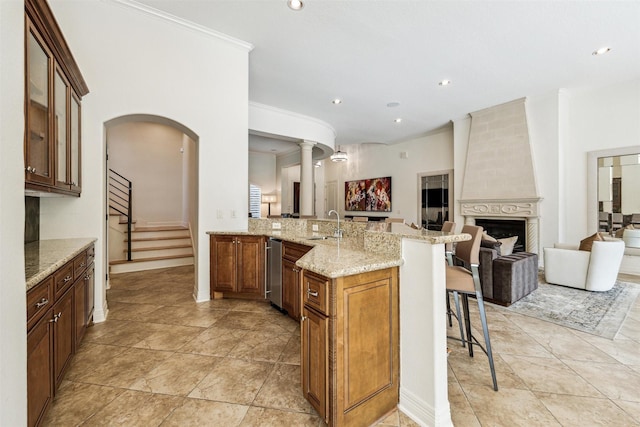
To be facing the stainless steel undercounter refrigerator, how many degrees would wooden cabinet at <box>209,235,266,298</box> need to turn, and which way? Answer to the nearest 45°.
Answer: approximately 45° to its left

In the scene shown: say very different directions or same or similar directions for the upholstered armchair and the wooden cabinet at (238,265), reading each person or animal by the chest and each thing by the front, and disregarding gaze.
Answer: very different directions

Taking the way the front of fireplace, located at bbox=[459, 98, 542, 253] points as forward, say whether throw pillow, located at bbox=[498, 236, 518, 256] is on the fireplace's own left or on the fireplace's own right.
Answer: on the fireplace's own left

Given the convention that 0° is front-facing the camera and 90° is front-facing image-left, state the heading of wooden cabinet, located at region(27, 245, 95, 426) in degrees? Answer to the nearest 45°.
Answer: approximately 315°

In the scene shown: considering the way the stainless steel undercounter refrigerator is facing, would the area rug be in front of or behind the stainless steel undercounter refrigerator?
behind

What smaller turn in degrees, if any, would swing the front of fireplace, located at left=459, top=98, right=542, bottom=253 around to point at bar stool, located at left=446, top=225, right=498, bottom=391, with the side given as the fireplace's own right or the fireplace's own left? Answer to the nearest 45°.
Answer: approximately 45° to the fireplace's own left
